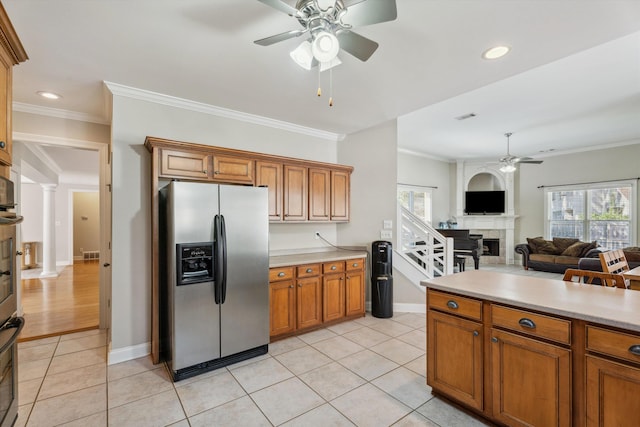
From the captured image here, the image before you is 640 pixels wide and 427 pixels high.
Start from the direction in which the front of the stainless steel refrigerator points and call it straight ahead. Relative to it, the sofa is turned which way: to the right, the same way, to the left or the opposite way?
to the right

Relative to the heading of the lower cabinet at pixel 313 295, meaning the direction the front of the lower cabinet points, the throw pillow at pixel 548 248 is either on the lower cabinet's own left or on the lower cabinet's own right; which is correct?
on the lower cabinet's own left

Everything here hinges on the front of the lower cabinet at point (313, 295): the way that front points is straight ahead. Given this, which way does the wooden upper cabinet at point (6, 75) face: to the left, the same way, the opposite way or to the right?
to the left

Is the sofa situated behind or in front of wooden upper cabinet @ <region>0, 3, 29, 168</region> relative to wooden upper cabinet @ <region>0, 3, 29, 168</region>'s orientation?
in front

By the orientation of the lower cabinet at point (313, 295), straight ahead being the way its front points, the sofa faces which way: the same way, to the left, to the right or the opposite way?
to the right

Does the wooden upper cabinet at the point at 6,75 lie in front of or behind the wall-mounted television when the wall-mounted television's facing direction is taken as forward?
in front

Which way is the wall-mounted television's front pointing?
toward the camera

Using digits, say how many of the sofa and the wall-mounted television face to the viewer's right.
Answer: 0

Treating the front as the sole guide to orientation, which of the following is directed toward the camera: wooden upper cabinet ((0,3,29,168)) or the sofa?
the sofa

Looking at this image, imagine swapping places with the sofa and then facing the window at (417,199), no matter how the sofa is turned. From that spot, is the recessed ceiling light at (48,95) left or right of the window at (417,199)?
left

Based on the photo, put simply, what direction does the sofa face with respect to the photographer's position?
facing the viewer

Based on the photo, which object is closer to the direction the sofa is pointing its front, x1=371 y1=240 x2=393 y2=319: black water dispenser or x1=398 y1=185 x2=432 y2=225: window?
the black water dispenser

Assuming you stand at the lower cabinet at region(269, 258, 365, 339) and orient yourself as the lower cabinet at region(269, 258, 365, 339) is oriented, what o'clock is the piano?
The piano is roughly at 9 o'clock from the lower cabinet.

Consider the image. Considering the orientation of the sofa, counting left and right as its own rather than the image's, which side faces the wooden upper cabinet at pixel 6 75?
front

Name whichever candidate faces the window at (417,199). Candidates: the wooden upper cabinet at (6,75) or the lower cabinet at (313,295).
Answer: the wooden upper cabinet
